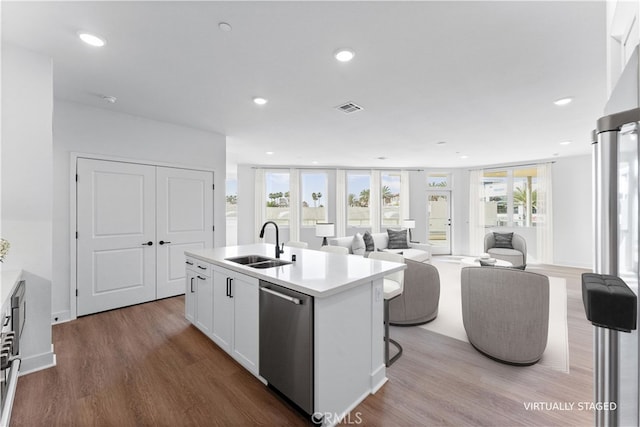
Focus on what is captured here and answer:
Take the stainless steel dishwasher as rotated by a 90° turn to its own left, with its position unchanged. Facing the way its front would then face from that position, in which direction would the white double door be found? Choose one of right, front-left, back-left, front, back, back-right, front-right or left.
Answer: back

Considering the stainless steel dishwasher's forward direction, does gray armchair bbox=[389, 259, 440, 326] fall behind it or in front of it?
behind

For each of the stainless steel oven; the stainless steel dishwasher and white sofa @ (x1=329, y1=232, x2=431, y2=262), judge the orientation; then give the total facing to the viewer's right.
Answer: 1

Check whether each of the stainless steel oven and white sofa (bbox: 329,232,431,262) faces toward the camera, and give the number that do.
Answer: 1

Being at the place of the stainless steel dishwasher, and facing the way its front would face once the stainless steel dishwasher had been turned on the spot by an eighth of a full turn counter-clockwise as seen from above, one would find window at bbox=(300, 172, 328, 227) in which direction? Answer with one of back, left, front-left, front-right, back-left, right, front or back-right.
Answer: back

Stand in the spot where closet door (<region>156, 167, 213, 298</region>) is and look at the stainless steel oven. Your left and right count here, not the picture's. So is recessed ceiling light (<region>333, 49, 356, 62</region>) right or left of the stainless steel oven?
left

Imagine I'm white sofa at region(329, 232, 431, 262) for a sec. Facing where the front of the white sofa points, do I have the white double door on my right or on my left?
on my right

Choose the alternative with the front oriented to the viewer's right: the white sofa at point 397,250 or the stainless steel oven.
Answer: the stainless steel oven

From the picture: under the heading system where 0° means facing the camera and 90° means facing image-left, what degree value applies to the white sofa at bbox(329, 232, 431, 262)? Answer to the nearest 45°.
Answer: approximately 0°

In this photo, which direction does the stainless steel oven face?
to the viewer's right

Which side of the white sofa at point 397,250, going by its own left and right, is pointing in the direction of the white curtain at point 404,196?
back

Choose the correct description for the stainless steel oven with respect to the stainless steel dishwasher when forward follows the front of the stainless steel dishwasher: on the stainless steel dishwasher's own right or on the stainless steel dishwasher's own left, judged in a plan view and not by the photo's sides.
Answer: on the stainless steel dishwasher's own right
